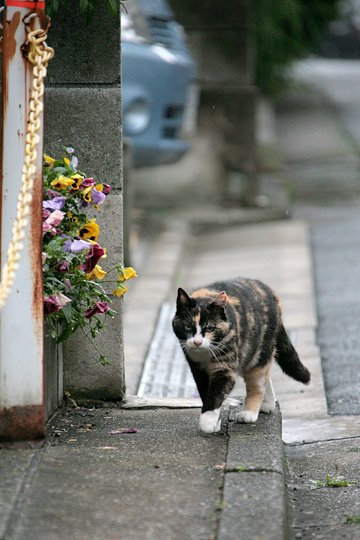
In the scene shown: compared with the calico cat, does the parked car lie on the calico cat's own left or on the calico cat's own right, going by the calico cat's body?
on the calico cat's own right

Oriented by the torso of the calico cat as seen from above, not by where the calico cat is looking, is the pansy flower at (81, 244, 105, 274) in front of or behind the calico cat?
in front

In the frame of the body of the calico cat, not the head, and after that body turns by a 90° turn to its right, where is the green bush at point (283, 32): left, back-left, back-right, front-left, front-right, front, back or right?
front-right

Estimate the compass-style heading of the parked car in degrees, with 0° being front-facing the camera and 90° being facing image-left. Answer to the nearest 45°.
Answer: approximately 315°

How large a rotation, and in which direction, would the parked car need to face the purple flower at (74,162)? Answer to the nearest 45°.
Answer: approximately 45° to its right

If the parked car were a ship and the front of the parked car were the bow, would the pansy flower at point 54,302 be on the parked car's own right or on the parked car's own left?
on the parked car's own right

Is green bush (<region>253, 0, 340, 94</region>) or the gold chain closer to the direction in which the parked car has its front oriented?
the gold chain

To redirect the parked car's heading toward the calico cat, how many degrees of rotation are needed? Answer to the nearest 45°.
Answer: approximately 45° to its right

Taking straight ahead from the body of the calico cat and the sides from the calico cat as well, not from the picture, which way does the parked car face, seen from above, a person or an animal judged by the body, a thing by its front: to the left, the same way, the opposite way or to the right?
to the left

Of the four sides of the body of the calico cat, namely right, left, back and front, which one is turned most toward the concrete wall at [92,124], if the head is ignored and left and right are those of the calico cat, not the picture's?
right

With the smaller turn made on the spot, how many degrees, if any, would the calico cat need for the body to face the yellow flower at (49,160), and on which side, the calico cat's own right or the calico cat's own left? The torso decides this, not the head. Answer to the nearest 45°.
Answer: approximately 45° to the calico cat's own right

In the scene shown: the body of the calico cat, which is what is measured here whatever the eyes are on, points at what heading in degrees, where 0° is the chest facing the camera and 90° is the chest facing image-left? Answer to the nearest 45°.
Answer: approximately 45°

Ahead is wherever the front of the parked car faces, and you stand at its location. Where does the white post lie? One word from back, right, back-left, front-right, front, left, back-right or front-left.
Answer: front-right
